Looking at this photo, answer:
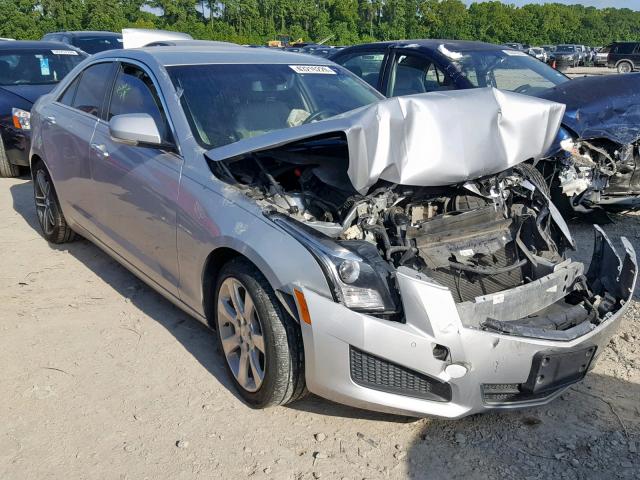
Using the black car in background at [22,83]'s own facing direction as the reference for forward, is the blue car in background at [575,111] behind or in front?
in front

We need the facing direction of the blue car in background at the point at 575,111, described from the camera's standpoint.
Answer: facing the viewer and to the right of the viewer

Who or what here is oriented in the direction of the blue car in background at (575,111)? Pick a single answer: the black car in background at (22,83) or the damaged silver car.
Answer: the black car in background

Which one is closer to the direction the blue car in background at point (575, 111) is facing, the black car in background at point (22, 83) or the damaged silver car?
the damaged silver car

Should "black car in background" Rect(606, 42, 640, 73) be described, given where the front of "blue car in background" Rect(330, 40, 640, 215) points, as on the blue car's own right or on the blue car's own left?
on the blue car's own left

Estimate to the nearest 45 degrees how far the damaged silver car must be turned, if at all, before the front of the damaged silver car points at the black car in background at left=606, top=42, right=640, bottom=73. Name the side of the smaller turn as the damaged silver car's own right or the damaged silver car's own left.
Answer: approximately 90° to the damaged silver car's own left

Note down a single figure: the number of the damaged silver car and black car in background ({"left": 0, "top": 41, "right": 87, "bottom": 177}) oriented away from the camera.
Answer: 0

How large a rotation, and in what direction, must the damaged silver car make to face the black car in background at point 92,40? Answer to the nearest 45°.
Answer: approximately 180°

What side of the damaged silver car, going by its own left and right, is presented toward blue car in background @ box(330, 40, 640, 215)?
left
